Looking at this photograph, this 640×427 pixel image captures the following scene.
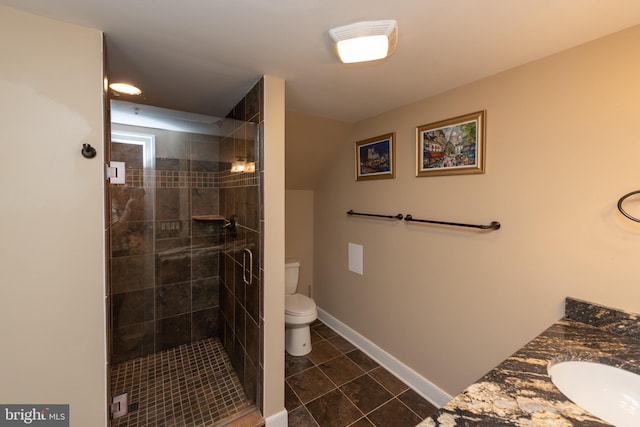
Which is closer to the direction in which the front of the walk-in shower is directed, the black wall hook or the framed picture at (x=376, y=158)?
the black wall hook

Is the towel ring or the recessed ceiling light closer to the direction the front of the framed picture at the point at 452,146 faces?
the recessed ceiling light

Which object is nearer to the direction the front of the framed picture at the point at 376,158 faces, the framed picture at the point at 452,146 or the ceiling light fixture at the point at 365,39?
the ceiling light fixture

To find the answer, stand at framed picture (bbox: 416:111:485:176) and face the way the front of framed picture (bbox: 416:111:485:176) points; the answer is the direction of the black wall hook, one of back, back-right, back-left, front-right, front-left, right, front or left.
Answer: front

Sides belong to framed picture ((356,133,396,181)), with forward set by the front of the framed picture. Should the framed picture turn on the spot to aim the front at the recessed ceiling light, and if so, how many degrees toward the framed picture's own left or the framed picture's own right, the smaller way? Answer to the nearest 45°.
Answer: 0° — it already faces it

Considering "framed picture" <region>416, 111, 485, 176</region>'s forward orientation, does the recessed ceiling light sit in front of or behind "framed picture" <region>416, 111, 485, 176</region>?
in front

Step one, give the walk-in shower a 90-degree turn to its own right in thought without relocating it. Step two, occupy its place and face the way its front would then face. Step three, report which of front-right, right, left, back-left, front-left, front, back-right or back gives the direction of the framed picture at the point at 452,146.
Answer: back-left

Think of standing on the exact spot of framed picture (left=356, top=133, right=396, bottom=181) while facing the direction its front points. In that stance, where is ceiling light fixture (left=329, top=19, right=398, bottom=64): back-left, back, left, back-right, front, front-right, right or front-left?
front-left

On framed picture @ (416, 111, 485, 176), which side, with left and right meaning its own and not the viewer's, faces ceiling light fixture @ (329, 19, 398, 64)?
front

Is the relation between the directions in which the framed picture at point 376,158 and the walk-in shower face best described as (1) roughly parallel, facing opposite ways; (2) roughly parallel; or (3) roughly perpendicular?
roughly perpendicular

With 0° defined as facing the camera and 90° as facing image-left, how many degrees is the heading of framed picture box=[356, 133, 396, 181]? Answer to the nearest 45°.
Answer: approximately 45°

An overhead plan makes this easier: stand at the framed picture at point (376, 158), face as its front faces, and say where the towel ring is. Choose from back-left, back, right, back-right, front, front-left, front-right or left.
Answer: left

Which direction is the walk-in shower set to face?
toward the camera

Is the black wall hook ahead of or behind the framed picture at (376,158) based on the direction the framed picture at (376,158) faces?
ahead

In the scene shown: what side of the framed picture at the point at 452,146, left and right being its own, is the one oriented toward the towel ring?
left

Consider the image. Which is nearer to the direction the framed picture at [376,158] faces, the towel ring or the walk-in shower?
the walk-in shower
